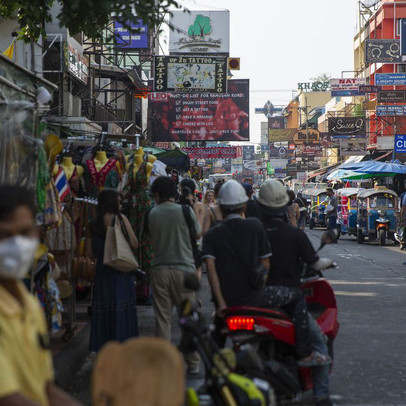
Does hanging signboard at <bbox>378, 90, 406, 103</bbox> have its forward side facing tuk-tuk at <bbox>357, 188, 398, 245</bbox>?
yes

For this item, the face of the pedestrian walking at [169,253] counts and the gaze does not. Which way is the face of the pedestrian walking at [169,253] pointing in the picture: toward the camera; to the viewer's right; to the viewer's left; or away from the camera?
away from the camera

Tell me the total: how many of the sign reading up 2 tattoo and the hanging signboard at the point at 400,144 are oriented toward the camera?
2

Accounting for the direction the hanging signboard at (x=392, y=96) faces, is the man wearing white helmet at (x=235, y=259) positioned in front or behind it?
in front

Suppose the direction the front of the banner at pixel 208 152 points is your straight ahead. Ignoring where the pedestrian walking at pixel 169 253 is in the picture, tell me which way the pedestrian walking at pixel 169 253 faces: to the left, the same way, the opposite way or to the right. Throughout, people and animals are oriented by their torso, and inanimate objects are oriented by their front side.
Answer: the opposite way

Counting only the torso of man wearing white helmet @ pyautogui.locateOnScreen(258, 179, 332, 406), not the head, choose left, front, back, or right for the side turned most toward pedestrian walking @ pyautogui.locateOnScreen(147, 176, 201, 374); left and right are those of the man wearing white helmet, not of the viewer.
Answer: left

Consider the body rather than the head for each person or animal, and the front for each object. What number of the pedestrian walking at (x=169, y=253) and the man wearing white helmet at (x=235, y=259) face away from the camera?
2

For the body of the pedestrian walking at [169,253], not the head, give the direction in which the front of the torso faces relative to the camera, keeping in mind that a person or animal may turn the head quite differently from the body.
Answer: away from the camera

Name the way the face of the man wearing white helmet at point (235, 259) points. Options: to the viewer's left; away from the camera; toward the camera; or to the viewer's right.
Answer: away from the camera

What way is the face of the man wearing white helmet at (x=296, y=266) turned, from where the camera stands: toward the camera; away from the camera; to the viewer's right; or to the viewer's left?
away from the camera

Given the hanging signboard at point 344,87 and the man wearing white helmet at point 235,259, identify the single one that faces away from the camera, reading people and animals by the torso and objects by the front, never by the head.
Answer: the man wearing white helmet

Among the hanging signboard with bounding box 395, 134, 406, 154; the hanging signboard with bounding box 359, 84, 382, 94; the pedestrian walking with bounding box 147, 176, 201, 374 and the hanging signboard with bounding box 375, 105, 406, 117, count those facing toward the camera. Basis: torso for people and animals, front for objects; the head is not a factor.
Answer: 3
